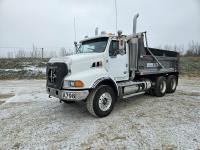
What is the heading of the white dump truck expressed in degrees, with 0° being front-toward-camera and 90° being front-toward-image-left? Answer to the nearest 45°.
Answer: approximately 45°
